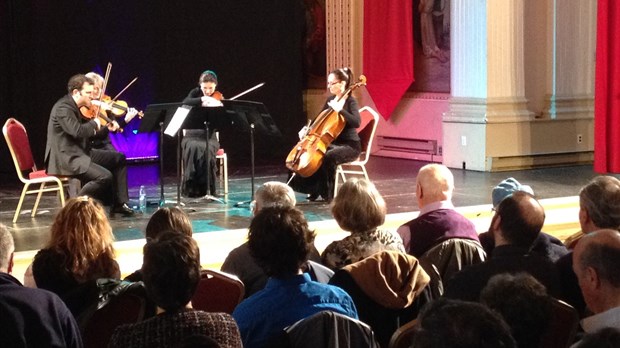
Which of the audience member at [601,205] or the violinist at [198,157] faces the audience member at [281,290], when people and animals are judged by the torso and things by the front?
the violinist

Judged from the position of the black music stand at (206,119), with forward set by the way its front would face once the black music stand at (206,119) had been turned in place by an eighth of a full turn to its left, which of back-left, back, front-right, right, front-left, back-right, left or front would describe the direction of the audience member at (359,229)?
back-left

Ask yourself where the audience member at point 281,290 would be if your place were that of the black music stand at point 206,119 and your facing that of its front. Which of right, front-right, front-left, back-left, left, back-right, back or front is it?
back

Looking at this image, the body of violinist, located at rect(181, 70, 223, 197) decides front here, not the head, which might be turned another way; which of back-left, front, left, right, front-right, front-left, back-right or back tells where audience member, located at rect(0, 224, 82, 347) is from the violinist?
front

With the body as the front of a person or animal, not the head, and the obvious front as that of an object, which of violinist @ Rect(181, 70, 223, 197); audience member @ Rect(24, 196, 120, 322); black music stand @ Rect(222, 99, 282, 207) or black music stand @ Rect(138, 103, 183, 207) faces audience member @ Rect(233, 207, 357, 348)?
the violinist

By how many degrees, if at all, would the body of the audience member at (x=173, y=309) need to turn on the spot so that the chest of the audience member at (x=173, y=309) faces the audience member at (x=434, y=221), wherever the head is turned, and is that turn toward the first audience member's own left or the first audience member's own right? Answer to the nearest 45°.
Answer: approximately 45° to the first audience member's own right

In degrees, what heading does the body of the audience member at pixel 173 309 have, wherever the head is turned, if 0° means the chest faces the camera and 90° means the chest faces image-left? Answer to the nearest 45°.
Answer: approximately 180°

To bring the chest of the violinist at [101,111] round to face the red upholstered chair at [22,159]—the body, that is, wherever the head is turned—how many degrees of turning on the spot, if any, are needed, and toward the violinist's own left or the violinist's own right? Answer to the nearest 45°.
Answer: approximately 135° to the violinist's own right

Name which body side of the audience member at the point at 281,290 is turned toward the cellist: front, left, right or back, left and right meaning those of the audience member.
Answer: front

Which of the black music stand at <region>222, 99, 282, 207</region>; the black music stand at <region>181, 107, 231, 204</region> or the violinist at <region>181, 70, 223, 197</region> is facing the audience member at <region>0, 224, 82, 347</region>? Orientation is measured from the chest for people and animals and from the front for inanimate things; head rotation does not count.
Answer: the violinist

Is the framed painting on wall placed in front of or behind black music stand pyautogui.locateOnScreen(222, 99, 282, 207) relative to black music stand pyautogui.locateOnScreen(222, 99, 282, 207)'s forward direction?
in front

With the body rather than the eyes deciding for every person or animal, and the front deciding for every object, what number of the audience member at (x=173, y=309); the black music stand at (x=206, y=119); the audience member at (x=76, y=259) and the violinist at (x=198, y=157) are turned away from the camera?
3

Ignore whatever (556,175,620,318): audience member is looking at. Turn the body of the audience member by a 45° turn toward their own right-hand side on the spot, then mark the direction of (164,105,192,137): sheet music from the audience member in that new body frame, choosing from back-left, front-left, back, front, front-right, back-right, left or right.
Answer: front-left

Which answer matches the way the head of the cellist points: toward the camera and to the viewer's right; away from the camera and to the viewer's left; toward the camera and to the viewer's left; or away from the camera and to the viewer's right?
toward the camera and to the viewer's left

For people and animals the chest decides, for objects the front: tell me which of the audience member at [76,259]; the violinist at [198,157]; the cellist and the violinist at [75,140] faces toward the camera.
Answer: the violinist at [198,157]
